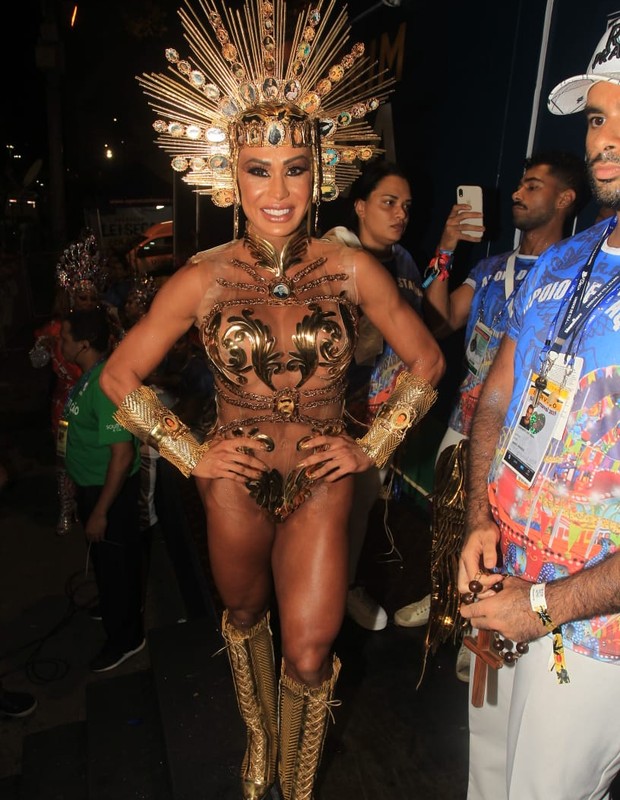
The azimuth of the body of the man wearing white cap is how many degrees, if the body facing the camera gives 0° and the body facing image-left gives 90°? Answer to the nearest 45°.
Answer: approximately 45°

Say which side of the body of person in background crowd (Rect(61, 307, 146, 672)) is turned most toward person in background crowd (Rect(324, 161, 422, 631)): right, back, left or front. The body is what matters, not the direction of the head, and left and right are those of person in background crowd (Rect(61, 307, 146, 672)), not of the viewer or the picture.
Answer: back

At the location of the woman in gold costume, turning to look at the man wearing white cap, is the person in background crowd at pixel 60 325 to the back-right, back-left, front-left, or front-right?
back-left

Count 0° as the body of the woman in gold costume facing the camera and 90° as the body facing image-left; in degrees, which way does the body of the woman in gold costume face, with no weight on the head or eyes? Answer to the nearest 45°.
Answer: approximately 0°

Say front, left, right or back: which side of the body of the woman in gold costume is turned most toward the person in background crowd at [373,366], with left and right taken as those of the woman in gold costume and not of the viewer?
back

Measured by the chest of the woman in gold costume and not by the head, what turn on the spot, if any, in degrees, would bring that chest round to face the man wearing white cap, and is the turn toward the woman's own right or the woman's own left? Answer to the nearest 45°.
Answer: approximately 45° to the woman's own left

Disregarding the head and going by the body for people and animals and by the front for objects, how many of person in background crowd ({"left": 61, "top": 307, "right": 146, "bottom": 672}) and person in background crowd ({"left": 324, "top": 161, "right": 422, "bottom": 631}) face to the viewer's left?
1

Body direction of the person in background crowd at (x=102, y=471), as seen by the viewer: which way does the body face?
to the viewer's left
